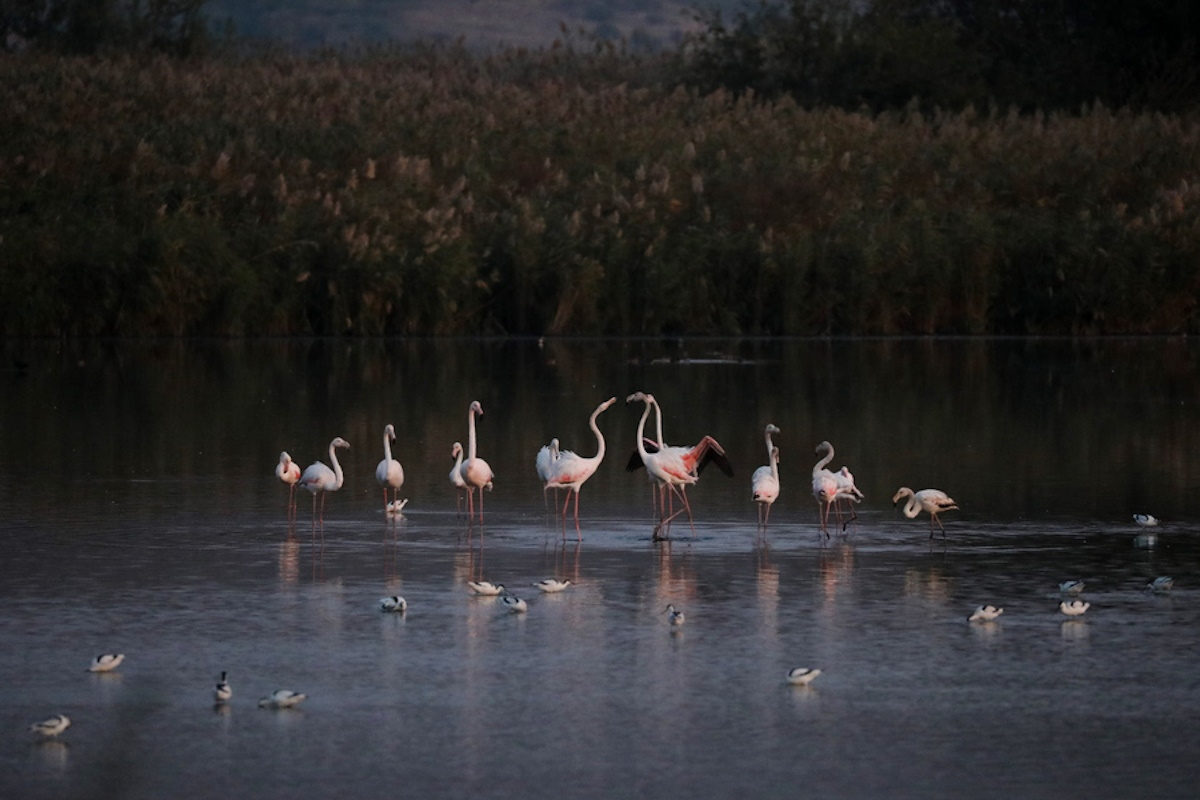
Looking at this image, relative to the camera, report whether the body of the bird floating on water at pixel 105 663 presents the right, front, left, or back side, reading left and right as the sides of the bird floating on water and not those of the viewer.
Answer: right

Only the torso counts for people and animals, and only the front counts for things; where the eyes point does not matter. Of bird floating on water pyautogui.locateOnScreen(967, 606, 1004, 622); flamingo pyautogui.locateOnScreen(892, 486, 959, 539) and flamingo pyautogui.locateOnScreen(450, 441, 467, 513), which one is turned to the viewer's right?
the bird floating on water

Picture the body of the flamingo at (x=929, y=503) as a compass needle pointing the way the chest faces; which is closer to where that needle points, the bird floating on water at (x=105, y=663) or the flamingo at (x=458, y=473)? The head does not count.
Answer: the flamingo

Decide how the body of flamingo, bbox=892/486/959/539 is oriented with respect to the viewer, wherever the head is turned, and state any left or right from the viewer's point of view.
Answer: facing to the left of the viewer

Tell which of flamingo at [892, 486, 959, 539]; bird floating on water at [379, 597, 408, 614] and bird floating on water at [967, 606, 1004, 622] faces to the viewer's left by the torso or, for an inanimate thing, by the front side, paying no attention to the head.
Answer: the flamingo

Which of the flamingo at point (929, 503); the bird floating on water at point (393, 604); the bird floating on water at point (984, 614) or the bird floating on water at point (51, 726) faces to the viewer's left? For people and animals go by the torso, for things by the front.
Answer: the flamingo

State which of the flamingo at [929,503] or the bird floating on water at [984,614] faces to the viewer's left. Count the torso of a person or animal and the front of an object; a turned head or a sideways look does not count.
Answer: the flamingo

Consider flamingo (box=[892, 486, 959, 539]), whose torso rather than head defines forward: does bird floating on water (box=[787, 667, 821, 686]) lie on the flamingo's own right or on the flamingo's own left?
on the flamingo's own left
